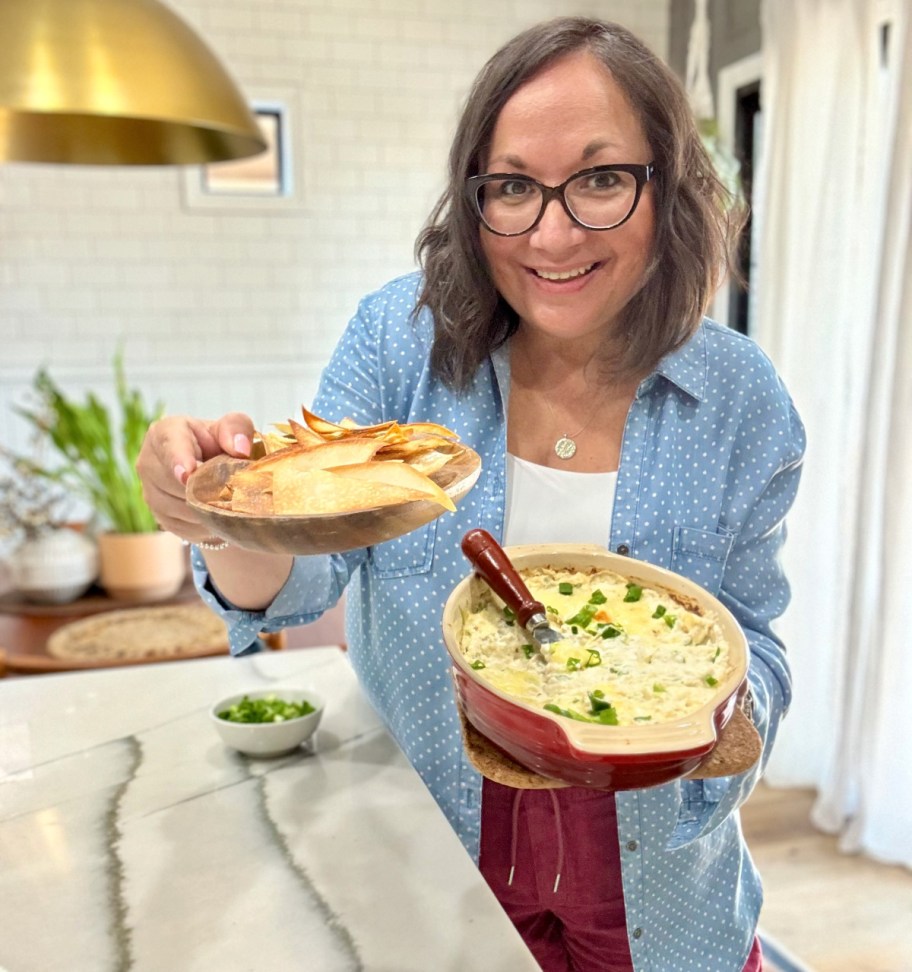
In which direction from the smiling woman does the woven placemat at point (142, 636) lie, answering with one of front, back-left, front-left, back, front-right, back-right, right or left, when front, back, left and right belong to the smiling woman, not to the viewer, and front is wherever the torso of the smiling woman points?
back-right

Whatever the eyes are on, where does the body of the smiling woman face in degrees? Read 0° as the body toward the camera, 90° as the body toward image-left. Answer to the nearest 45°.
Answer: approximately 0°

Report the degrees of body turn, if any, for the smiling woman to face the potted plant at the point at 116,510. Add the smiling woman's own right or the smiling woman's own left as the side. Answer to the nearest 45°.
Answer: approximately 135° to the smiling woman's own right
